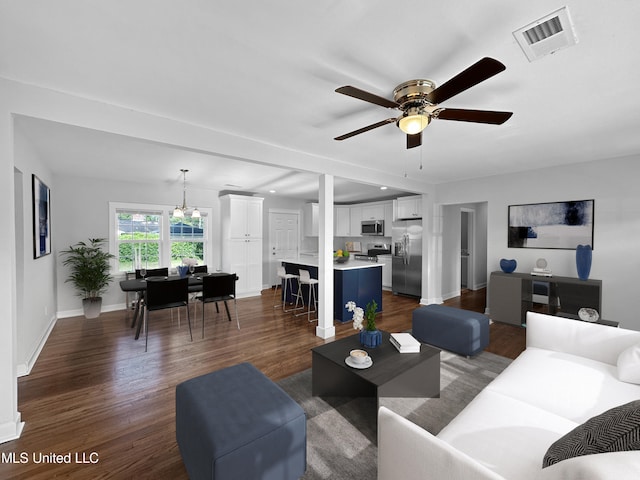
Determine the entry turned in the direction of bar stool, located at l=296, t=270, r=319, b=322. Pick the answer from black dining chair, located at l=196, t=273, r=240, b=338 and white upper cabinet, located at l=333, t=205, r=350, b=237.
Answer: the white upper cabinet

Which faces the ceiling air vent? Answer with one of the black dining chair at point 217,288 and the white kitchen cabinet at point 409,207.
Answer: the white kitchen cabinet

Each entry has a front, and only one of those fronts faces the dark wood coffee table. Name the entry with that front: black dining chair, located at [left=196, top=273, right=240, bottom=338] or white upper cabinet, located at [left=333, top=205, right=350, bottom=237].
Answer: the white upper cabinet

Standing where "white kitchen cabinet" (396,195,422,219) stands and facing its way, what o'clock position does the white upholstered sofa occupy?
The white upholstered sofa is roughly at 12 o'clock from the white kitchen cabinet.

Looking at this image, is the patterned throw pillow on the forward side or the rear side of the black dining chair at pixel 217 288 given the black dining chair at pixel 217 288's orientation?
on the rear side

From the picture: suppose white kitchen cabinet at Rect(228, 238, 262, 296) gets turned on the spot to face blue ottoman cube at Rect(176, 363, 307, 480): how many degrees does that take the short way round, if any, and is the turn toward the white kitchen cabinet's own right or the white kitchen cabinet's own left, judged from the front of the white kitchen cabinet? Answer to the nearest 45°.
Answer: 0° — it already faces it

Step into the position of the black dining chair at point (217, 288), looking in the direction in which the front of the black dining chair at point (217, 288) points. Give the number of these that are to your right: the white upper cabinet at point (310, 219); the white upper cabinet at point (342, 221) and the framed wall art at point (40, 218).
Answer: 2

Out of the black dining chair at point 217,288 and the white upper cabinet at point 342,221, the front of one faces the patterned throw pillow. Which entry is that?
the white upper cabinet

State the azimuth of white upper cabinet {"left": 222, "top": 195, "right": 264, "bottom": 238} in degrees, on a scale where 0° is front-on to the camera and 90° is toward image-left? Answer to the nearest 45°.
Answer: approximately 0°

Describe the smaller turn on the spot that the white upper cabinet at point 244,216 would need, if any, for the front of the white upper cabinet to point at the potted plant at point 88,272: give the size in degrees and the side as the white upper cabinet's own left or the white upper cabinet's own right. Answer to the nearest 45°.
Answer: approximately 90° to the white upper cabinet's own right
